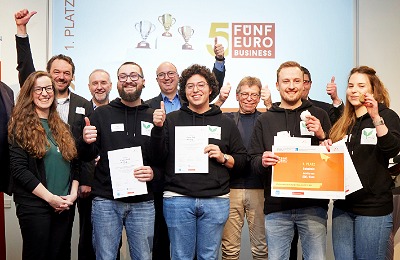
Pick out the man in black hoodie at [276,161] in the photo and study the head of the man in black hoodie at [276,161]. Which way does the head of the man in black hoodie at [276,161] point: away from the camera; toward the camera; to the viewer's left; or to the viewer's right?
toward the camera

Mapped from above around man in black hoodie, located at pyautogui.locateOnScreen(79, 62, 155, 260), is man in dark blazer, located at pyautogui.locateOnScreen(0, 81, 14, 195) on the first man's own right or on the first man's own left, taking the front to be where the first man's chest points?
on the first man's own right

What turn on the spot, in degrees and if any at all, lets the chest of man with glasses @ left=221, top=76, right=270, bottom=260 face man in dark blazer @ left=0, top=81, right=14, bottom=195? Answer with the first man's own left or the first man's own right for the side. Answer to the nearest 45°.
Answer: approximately 90° to the first man's own right

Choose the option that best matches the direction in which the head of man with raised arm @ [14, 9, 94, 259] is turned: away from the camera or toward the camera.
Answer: toward the camera

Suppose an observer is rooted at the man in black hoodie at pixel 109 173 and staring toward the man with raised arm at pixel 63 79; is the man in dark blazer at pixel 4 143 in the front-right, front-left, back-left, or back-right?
front-left

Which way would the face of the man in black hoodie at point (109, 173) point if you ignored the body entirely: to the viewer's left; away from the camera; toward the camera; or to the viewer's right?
toward the camera

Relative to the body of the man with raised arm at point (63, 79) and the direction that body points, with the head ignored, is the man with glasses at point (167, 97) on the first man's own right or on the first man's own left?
on the first man's own left

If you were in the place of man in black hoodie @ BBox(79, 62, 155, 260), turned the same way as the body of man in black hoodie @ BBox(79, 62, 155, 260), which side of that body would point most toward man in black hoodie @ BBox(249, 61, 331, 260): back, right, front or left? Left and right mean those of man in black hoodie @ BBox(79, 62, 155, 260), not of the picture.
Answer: left

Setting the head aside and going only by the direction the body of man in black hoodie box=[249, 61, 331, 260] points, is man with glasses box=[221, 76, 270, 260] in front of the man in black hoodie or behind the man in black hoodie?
behind

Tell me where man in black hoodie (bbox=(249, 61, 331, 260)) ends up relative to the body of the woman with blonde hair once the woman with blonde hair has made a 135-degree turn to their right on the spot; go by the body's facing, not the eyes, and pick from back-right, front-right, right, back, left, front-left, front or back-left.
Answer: left

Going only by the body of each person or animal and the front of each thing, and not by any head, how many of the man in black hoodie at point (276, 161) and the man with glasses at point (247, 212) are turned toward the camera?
2

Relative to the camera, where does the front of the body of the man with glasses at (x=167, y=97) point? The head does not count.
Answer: toward the camera

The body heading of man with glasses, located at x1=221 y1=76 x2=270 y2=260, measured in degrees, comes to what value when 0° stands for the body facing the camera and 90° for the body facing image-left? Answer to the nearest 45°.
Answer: approximately 0°

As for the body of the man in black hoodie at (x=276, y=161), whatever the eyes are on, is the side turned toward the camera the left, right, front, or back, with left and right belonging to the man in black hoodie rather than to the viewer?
front

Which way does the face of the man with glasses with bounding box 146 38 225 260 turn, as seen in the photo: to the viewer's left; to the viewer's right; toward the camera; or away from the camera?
toward the camera

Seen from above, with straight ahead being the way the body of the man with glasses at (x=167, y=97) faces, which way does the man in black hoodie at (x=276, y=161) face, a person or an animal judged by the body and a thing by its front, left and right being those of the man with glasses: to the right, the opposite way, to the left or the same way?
the same way
